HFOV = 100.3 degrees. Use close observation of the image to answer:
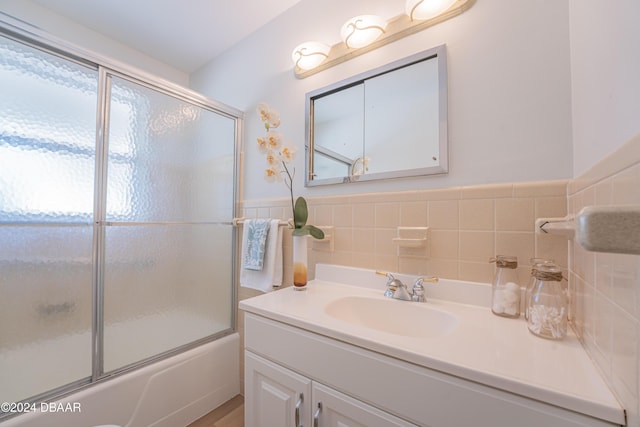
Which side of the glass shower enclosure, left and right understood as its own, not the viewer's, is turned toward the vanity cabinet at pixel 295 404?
front

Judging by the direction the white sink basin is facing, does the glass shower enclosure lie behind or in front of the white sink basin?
in front

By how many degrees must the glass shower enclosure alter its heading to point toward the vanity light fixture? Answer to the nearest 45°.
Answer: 0° — it already faces it

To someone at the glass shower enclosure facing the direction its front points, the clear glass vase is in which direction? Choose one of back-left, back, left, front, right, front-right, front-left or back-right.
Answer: front

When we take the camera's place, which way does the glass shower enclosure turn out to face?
facing the viewer and to the right of the viewer

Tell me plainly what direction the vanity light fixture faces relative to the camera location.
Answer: facing the viewer and to the left of the viewer

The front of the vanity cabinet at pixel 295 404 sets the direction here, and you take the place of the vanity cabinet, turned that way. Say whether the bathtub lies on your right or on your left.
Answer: on your right

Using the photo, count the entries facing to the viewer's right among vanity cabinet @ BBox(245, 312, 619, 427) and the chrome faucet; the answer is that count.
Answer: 0

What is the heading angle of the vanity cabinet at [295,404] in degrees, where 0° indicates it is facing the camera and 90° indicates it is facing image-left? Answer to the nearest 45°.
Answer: approximately 45°
